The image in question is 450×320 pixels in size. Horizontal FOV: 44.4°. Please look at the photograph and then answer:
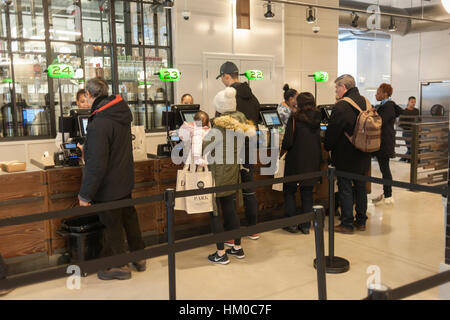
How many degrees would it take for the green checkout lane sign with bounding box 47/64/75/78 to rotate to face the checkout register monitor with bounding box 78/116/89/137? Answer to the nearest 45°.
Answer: approximately 90° to its left

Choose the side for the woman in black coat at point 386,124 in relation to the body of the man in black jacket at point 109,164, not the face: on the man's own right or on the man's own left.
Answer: on the man's own right

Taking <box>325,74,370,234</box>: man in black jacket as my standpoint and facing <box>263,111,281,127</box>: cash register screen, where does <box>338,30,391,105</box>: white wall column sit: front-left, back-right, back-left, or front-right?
front-right

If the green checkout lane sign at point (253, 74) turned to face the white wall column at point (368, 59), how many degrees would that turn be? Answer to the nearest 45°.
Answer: approximately 135° to its left

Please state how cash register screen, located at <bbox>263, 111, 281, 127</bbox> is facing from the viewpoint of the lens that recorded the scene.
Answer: facing the viewer and to the right of the viewer

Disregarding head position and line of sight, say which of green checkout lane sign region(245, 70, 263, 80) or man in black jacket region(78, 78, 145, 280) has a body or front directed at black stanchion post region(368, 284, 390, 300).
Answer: the green checkout lane sign

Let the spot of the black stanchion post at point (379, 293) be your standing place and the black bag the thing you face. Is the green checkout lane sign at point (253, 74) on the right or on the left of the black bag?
right

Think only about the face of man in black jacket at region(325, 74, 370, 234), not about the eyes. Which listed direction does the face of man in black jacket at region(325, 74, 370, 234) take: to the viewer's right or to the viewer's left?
to the viewer's left

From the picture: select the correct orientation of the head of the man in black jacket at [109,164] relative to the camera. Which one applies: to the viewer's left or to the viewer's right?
to the viewer's left

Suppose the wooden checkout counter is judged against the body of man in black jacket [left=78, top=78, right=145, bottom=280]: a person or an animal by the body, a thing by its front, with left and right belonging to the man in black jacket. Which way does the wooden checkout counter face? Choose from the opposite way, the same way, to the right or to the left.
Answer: the opposite way

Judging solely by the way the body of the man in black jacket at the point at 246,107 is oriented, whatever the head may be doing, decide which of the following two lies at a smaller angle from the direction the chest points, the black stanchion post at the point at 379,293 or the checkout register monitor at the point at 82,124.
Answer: the checkout register monitor

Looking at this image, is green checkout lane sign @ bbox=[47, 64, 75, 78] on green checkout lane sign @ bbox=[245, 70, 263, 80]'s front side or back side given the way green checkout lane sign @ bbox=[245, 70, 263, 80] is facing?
on the front side

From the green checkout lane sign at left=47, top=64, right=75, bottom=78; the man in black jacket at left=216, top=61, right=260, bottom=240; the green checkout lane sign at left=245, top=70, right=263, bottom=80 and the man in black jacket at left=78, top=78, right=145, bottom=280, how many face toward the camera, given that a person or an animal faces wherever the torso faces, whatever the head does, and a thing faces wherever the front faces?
2
